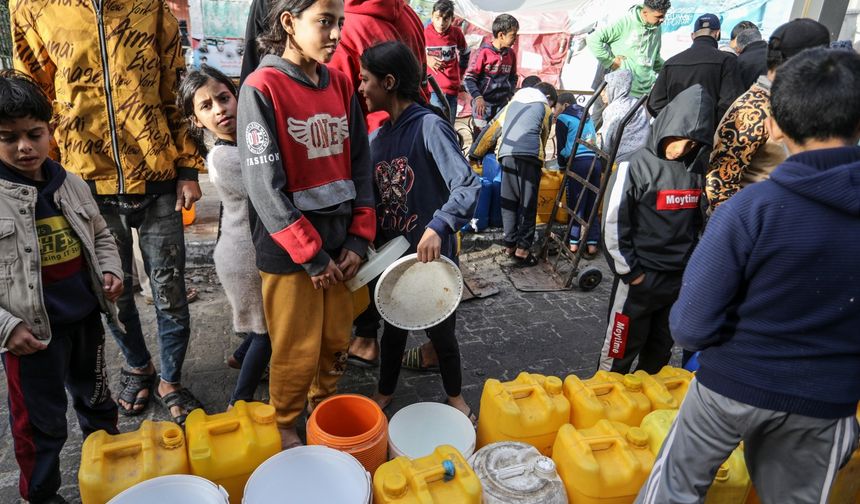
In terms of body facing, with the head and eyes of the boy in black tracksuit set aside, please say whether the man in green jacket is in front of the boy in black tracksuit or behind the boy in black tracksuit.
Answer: behind

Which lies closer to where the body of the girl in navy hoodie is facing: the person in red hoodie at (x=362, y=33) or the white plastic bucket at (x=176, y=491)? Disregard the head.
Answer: the white plastic bucket

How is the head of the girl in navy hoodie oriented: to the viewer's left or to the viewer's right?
to the viewer's left

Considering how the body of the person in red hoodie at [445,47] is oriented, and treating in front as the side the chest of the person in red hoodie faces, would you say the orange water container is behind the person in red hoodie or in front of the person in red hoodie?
in front

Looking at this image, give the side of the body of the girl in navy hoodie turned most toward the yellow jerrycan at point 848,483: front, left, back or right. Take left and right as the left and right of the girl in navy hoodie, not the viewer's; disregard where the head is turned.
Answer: left

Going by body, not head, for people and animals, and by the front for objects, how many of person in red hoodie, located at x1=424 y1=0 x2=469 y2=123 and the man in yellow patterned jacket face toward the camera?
2
